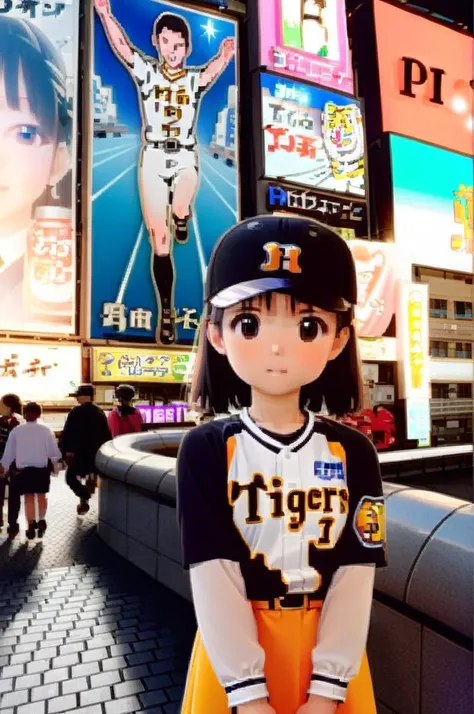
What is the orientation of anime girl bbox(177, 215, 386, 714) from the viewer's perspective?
toward the camera

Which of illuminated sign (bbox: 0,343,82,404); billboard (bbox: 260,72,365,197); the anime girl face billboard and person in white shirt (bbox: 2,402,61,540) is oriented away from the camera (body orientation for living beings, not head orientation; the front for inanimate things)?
the person in white shirt

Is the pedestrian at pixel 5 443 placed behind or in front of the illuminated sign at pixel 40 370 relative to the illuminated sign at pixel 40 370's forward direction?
in front

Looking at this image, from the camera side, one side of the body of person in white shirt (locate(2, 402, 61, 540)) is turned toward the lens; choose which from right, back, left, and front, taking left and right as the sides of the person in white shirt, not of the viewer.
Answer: back

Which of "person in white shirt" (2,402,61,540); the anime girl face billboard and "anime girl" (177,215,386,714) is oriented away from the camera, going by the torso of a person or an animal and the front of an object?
the person in white shirt

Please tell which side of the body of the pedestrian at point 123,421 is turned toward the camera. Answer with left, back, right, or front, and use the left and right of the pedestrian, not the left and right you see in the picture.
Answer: back

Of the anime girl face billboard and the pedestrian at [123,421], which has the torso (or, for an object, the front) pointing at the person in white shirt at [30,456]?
the anime girl face billboard

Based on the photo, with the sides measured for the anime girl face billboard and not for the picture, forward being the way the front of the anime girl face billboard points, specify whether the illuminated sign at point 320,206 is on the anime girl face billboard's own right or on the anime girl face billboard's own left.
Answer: on the anime girl face billboard's own left

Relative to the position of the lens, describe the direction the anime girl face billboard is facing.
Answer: facing the viewer

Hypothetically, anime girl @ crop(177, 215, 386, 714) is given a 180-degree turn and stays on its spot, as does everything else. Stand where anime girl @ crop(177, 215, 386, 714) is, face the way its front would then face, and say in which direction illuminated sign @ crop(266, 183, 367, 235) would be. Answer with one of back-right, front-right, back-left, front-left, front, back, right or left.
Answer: front

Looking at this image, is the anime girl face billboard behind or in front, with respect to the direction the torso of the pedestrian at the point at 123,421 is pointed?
in front

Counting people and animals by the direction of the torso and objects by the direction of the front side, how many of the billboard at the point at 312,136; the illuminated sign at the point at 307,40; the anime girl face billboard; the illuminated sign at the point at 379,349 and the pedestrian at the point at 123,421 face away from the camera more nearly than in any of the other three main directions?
1

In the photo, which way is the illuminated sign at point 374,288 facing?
toward the camera

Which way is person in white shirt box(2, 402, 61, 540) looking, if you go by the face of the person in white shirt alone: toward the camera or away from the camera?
away from the camera

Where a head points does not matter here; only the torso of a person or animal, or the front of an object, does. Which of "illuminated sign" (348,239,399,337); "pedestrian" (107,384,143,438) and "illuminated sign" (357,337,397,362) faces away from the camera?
the pedestrian

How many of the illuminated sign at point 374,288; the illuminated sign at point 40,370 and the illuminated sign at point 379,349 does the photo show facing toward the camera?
3
